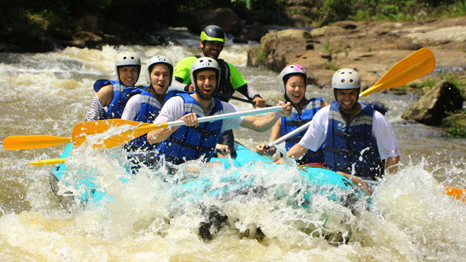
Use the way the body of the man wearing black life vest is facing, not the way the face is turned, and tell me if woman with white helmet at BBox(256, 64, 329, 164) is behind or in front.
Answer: in front

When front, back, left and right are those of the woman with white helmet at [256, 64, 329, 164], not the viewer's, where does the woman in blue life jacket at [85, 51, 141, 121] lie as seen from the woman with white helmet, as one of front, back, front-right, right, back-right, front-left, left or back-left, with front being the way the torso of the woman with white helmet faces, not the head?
right

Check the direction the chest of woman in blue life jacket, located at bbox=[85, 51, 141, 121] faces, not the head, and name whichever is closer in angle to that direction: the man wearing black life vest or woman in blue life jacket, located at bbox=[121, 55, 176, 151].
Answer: the woman in blue life jacket

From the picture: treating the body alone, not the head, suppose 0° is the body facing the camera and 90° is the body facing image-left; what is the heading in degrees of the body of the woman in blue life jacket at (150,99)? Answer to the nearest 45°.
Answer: approximately 315°

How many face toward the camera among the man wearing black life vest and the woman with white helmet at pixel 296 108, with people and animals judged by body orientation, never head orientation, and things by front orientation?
2

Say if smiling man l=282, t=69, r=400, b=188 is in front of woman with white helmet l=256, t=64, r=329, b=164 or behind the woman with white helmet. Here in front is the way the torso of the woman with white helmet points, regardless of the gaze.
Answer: in front

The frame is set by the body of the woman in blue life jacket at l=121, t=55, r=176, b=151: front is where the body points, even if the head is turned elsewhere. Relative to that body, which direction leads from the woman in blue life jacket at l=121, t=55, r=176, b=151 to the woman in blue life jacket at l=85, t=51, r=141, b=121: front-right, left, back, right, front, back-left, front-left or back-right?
back

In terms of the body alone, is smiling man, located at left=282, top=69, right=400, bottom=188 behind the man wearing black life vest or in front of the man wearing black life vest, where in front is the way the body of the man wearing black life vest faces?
in front

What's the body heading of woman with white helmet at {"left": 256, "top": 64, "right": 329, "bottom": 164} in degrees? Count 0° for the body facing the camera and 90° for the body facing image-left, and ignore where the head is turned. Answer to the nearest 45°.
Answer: approximately 0°

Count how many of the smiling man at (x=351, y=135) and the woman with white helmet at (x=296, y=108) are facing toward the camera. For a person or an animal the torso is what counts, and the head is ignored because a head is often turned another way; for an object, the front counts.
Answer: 2
